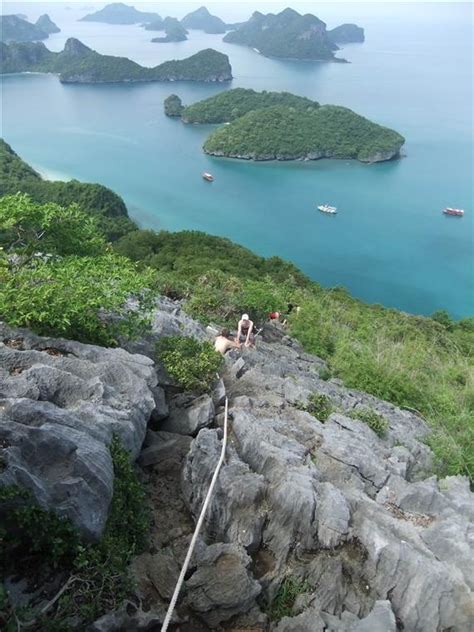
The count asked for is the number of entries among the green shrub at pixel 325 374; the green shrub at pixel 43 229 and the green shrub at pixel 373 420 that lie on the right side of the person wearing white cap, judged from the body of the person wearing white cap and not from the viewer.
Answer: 1

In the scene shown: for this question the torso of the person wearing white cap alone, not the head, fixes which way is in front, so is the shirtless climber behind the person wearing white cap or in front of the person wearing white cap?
in front

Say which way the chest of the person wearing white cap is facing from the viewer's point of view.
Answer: toward the camera

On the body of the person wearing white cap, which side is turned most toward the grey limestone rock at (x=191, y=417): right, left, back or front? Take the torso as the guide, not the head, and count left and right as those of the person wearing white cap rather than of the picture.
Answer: front

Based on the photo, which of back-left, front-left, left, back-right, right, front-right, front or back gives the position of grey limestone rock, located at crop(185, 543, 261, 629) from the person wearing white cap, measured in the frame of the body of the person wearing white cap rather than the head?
front

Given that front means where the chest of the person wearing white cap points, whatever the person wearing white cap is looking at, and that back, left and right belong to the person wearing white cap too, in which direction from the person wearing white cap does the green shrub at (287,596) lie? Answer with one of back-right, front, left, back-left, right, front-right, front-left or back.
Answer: front

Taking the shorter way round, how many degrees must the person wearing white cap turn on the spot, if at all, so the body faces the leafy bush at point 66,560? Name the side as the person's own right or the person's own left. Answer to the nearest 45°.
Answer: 0° — they already face it

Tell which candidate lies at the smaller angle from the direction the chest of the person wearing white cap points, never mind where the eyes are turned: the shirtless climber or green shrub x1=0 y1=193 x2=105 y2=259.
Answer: the shirtless climber

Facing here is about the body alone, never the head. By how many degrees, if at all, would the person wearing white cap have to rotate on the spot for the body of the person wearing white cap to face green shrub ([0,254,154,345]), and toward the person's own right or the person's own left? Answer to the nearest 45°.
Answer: approximately 45° to the person's own right
